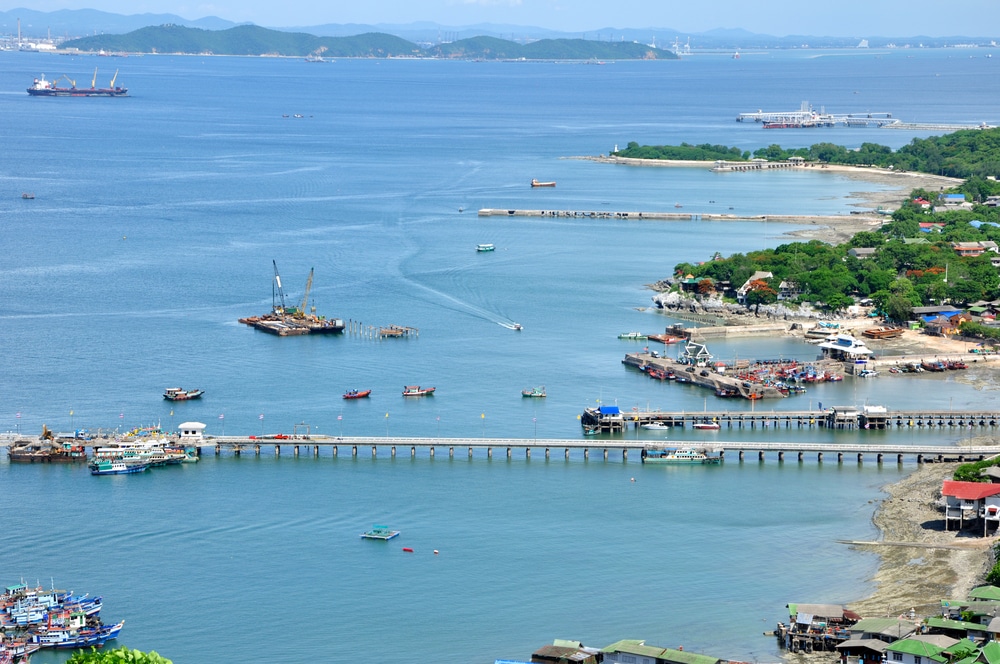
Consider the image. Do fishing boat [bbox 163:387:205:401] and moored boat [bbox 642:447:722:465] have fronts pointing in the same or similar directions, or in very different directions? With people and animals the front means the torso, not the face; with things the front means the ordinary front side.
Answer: same or similar directions

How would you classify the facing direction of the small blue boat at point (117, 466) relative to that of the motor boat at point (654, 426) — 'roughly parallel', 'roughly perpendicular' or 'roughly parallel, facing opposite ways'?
roughly parallel

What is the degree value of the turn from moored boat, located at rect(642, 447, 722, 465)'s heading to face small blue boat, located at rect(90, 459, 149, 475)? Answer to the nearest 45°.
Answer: approximately 180°

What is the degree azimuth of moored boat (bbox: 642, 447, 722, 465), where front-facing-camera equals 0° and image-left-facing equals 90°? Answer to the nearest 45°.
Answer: approximately 270°

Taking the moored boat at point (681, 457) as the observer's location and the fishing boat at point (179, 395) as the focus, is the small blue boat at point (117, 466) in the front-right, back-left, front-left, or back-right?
front-left

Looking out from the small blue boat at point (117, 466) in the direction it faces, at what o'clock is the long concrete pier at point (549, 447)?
The long concrete pier is roughly at 12 o'clock from the small blue boat.

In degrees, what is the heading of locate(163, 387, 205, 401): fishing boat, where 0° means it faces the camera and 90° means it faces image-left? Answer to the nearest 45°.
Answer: approximately 270°

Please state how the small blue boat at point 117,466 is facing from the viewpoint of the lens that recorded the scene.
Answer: facing to the right of the viewer

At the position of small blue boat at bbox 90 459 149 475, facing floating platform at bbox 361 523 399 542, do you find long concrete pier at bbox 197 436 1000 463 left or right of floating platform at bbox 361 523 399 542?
left

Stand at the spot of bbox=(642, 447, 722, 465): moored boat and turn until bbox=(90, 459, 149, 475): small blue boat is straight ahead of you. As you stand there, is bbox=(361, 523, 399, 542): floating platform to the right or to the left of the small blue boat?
left

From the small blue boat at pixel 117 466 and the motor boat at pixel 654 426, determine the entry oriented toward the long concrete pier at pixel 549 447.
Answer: the small blue boat
